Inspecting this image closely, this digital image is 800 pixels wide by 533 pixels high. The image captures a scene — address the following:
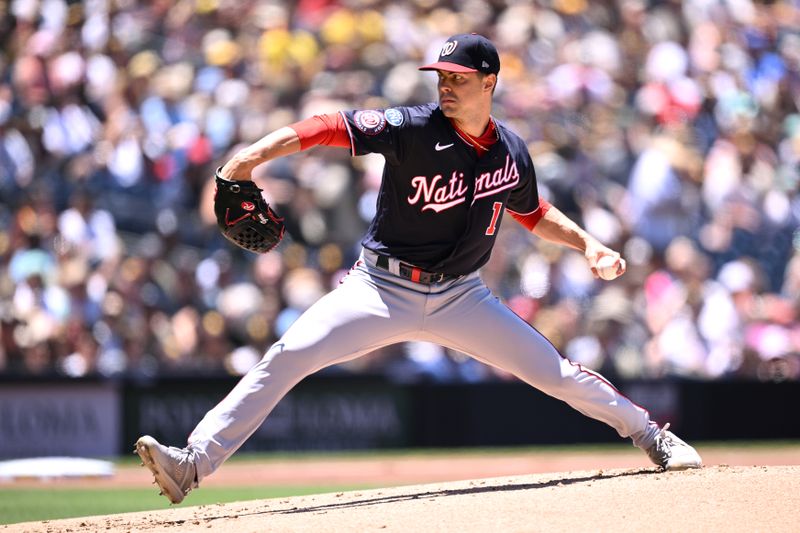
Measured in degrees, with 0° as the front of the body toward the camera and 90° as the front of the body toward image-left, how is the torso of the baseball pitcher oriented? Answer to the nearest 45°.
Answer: approximately 0°
